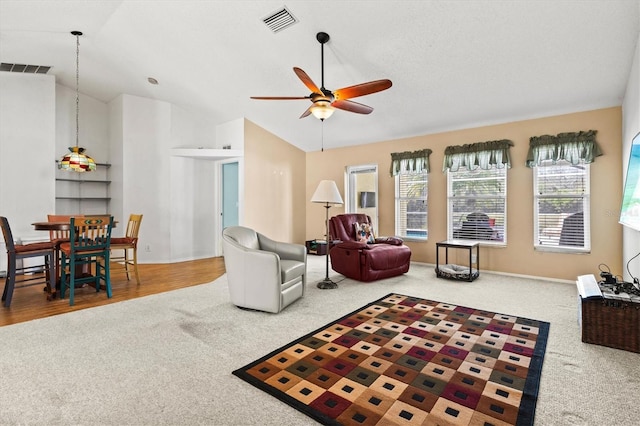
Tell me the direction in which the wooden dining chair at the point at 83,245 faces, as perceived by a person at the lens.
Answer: facing away from the viewer and to the left of the viewer

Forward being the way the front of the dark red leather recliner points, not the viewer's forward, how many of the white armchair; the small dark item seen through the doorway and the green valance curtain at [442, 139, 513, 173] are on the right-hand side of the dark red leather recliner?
1

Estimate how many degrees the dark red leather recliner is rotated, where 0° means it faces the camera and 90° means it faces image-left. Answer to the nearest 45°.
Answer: approximately 315°

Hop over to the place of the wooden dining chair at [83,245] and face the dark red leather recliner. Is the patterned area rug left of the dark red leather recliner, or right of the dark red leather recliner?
right

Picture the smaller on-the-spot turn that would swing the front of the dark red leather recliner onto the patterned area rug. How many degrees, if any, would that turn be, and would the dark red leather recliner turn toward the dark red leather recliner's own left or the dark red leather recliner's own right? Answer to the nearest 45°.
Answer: approximately 45° to the dark red leather recliner's own right

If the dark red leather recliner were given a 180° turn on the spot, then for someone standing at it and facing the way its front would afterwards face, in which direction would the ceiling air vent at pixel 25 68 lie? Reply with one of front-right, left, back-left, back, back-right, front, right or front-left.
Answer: front-left
